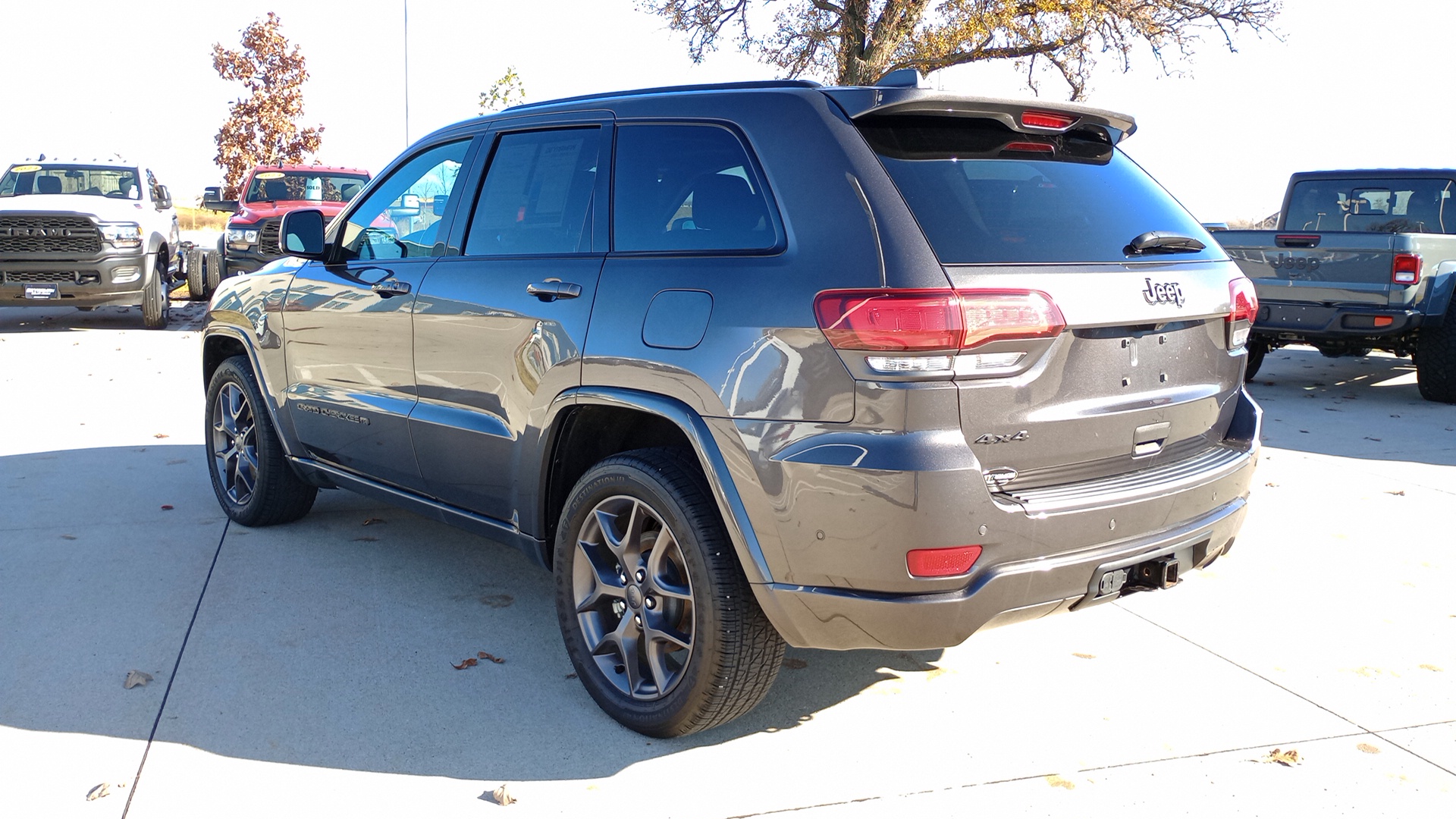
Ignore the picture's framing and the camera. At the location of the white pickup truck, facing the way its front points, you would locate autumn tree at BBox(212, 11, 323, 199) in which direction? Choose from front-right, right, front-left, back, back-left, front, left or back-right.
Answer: back

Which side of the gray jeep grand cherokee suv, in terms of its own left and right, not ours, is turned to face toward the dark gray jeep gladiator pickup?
right

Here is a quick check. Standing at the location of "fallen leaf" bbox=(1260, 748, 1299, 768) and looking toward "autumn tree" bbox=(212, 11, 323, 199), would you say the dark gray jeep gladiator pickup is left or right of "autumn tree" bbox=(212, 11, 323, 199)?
right

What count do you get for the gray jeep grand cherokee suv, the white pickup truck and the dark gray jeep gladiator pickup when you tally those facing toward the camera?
1

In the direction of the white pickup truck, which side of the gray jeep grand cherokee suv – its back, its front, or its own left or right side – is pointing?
front

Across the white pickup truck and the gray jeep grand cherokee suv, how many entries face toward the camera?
1

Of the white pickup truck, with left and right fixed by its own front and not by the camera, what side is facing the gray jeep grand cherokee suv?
front

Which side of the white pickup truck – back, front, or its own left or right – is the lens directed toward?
front

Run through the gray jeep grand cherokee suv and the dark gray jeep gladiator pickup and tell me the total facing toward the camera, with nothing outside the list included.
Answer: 0

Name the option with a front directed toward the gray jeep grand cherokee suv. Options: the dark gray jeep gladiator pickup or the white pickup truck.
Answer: the white pickup truck

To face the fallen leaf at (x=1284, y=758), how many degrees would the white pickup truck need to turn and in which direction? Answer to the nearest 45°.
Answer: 0° — it already faces it

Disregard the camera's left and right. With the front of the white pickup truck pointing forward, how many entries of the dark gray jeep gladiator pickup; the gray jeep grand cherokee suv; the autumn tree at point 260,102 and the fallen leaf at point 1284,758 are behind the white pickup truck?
1

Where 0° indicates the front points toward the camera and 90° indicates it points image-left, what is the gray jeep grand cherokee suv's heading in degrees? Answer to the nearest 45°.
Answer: approximately 135°

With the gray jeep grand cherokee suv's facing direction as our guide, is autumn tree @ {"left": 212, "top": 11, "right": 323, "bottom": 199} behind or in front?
in front

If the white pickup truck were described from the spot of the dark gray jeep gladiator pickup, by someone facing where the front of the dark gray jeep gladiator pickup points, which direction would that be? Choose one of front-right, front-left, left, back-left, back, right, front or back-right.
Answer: back-left

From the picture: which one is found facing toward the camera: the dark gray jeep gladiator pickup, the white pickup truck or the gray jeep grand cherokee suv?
the white pickup truck
